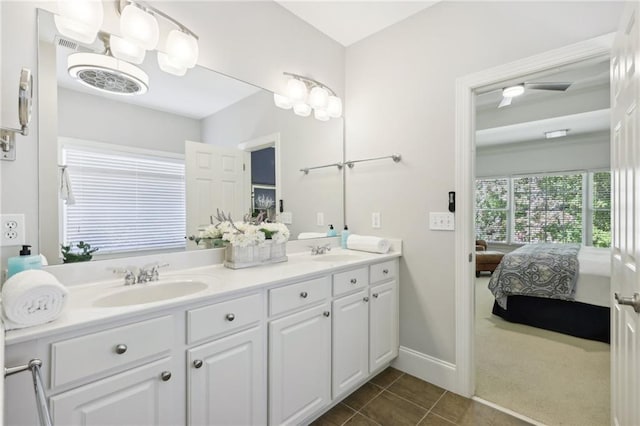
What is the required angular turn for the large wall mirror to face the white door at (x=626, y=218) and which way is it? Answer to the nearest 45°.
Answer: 0° — it already faces it

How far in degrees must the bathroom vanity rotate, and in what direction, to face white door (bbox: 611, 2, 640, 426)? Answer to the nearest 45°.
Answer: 0° — it already faces it

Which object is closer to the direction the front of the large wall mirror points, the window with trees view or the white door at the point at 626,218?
the white door

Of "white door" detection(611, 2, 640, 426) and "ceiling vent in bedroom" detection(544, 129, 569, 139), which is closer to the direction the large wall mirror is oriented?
the white door

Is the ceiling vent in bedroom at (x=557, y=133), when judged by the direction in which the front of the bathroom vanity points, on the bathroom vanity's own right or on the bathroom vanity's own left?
on the bathroom vanity's own left

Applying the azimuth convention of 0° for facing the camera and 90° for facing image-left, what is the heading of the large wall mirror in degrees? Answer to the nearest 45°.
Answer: approximately 315°

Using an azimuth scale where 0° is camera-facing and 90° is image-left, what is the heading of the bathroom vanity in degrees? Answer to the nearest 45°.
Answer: approximately 315°

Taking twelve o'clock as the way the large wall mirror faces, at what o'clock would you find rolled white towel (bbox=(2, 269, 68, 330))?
The rolled white towel is roughly at 2 o'clock from the large wall mirror.

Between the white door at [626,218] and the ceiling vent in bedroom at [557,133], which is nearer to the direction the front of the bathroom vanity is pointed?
the white door
